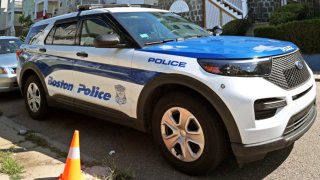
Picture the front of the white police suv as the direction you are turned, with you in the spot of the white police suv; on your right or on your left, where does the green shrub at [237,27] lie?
on your left

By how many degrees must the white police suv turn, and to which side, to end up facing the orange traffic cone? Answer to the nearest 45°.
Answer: approximately 90° to its right

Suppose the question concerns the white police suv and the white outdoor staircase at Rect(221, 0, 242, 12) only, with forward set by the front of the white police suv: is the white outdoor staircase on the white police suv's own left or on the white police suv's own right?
on the white police suv's own left

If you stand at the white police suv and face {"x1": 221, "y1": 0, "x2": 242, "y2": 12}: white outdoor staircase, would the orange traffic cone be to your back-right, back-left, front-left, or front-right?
back-left

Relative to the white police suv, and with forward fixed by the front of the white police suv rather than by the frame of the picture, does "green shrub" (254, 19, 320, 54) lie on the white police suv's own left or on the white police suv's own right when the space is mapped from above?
on the white police suv's own left

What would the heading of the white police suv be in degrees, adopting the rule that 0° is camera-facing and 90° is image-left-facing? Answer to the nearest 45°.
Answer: approximately 315°

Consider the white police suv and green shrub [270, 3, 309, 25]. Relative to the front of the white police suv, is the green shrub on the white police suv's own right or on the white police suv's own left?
on the white police suv's own left
